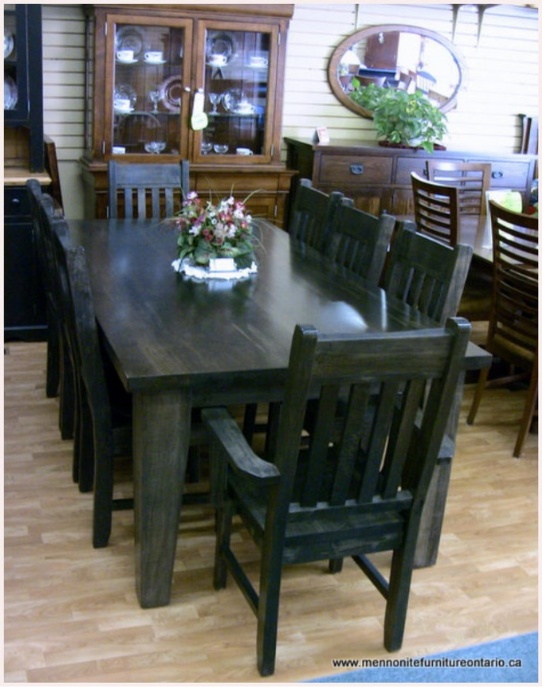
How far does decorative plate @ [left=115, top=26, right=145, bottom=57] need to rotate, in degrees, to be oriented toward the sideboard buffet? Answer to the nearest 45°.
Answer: approximately 90° to its left

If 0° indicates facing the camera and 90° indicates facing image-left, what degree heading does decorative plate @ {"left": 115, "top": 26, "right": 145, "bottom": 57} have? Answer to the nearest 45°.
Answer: approximately 0°

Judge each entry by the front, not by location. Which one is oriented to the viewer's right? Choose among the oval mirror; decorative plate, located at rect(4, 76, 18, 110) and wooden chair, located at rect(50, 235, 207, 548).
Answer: the wooden chair

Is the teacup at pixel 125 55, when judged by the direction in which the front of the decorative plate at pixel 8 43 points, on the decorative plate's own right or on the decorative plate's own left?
on the decorative plate's own left

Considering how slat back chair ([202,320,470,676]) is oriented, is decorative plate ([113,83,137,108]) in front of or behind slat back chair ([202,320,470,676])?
in front

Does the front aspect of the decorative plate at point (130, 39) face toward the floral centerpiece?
yes

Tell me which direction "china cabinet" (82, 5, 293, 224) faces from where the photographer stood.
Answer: facing the viewer

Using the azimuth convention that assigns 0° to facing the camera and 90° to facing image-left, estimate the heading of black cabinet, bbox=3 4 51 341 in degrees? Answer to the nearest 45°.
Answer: approximately 0°

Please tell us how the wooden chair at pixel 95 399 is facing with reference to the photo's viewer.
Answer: facing to the right of the viewer

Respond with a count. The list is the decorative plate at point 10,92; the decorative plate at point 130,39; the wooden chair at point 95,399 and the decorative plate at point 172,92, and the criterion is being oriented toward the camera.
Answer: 3

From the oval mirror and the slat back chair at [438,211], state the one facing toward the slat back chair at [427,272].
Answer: the oval mirror

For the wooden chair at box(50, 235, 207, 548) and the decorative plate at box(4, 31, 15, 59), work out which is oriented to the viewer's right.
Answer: the wooden chair

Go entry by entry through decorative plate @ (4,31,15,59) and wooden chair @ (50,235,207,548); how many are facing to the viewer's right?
1

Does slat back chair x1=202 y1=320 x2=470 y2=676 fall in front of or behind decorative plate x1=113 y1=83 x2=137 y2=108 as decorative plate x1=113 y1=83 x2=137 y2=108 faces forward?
in front

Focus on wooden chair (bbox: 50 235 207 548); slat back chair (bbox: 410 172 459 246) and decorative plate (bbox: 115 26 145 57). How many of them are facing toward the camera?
1
